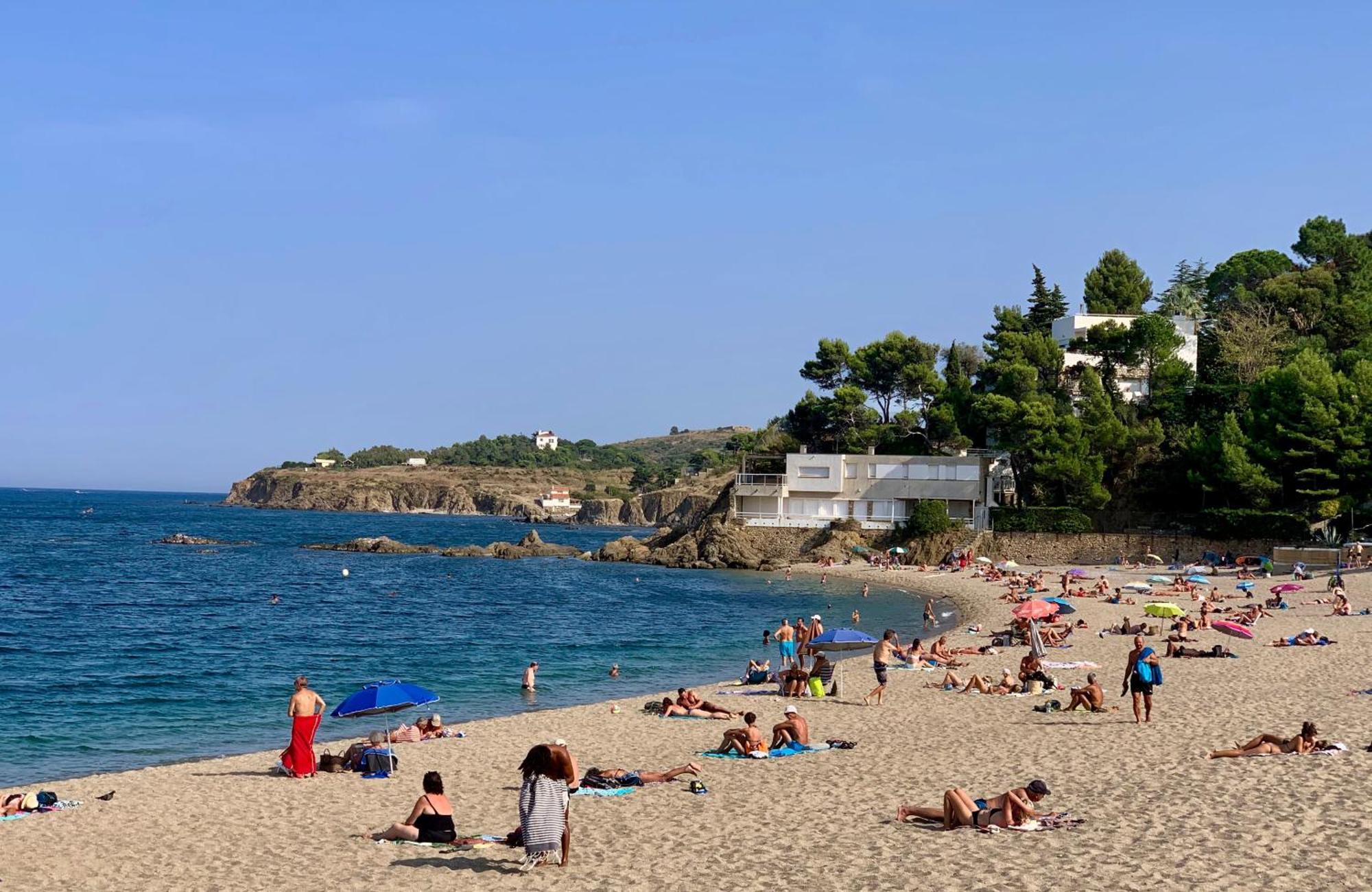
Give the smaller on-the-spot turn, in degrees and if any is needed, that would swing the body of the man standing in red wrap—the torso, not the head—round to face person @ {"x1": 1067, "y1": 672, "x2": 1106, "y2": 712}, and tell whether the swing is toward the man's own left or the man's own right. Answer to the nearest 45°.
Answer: approximately 90° to the man's own right

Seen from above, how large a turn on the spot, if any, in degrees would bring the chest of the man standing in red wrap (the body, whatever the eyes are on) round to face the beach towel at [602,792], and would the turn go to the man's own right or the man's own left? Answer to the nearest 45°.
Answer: approximately 135° to the man's own right

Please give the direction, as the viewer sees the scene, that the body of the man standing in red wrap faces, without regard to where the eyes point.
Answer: away from the camera

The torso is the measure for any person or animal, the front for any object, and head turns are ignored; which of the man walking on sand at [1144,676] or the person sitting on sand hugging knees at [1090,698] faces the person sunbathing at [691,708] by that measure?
the person sitting on sand hugging knees

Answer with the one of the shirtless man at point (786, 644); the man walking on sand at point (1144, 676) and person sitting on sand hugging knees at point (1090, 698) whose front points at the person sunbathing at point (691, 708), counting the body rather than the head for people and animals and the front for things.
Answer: the person sitting on sand hugging knees

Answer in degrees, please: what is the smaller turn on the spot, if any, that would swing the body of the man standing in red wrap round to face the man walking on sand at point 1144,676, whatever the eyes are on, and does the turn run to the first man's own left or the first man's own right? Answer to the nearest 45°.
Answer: approximately 90° to the first man's own right

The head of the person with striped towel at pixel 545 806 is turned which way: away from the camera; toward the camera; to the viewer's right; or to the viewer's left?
away from the camera

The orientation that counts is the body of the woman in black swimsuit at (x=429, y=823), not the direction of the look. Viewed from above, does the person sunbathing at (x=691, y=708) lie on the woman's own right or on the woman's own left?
on the woman's own right

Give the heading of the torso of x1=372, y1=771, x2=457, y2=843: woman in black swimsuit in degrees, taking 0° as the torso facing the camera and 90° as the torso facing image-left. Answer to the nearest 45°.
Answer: approximately 135°

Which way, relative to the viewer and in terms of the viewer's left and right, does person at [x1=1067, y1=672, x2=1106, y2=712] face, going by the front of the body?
facing to the left of the viewer

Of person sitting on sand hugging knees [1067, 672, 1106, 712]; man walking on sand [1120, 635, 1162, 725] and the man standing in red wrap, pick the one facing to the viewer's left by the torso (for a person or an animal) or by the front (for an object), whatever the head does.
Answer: the person sitting on sand hugging knees

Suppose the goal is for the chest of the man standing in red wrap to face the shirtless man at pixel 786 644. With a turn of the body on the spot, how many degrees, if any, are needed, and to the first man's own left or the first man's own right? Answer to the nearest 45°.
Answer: approximately 45° to the first man's own right
